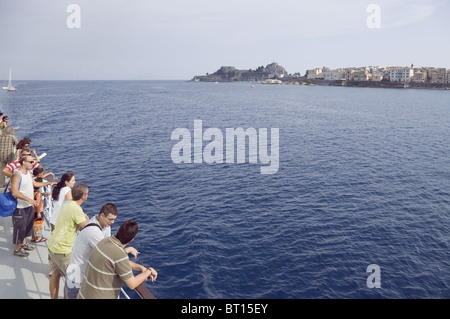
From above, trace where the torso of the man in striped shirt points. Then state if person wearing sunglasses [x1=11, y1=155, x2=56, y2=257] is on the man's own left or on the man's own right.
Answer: on the man's own left

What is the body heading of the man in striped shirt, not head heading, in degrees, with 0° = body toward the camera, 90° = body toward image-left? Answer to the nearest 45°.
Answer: approximately 225°

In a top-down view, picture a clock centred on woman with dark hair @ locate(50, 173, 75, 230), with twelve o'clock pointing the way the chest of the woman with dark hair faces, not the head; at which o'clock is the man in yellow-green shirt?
The man in yellow-green shirt is roughly at 3 o'clock from the woman with dark hair.

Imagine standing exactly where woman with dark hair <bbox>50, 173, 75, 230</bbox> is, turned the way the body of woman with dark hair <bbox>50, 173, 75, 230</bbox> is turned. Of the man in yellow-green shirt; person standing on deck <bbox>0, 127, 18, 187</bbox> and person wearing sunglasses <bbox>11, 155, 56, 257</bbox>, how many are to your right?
1

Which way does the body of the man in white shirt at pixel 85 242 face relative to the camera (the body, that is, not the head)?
to the viewer's right

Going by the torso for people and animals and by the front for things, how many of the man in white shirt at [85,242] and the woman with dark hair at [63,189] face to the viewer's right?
2

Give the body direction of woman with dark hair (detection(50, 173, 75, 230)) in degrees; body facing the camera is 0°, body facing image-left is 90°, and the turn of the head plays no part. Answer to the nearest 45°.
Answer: approximately 270°

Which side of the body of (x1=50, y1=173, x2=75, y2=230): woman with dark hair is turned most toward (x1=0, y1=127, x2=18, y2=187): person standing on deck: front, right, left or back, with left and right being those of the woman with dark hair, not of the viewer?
left

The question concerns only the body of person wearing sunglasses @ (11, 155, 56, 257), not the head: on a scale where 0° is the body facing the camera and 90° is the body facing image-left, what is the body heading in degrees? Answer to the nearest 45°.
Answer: approximately 315°

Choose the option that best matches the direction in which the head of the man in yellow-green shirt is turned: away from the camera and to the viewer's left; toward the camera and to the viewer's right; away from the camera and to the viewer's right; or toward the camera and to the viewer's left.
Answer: away from the camera and to the viewer's right

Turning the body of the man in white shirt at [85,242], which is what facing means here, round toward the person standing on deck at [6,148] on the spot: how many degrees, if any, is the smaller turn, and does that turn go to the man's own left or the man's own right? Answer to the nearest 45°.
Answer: approximately 90° to the man's own left
